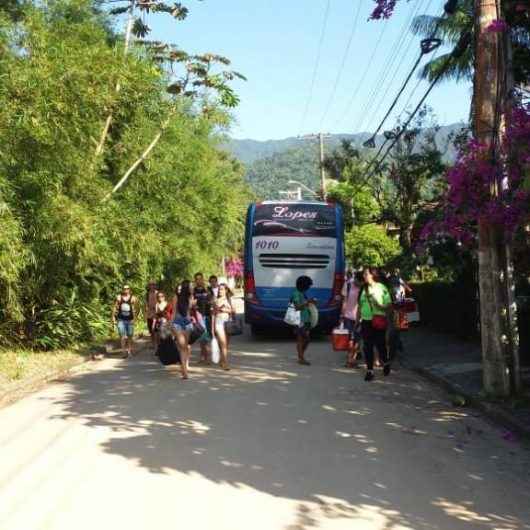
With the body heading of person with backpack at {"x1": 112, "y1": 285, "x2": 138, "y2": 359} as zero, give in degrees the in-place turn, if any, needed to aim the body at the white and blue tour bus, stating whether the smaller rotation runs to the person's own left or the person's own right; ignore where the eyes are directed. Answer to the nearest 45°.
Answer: approximately 135° to the person's own left

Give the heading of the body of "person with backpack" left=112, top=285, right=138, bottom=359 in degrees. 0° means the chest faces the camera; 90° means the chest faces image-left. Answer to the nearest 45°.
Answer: approximately 0°
